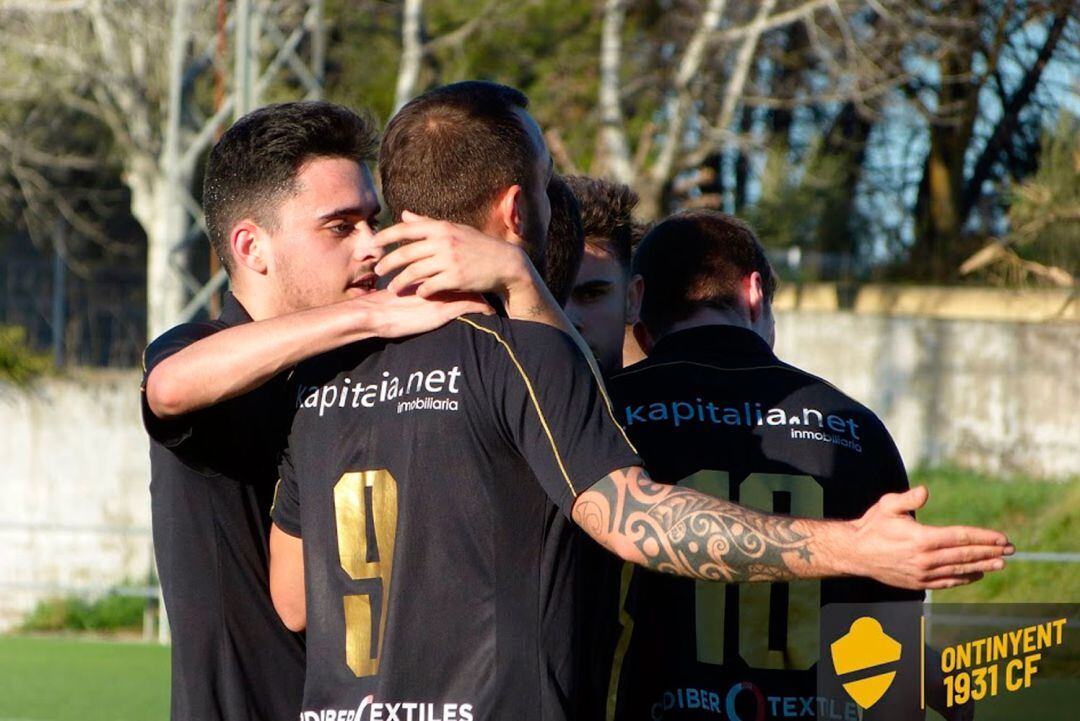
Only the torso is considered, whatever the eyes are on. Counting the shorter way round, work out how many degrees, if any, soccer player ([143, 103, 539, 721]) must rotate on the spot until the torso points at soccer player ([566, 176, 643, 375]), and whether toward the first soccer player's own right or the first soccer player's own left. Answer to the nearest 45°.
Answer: approximately 45° to the first soccer player's own left

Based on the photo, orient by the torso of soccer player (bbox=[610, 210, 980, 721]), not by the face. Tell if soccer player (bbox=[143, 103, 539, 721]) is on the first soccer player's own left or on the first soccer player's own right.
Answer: on the first soccer player's own left

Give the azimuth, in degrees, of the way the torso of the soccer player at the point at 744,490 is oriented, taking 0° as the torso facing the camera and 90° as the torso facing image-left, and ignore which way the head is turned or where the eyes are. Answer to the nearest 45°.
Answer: approximately 180°

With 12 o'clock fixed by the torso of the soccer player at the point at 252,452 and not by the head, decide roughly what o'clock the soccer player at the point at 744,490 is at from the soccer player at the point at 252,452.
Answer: the soccer player at the point at 744,490 is roughly at 12 o'clock from the soccer player at the point at 252,452.

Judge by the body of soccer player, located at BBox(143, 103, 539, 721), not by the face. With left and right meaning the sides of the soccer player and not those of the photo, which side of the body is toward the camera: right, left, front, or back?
right

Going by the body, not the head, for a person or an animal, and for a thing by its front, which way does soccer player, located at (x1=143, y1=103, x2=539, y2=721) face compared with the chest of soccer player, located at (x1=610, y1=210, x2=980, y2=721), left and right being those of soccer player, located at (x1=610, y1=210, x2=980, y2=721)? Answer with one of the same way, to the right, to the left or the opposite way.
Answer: to the right

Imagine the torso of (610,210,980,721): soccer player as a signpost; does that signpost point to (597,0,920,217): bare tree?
yes

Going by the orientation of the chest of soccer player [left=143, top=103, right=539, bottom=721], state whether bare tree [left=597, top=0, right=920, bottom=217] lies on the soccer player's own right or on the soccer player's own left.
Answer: on the soccer player's own left

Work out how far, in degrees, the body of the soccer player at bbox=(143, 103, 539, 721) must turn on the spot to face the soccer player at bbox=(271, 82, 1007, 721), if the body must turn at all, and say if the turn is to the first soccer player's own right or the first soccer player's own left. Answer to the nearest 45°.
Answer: approximately 45° to the first soccer player's own right

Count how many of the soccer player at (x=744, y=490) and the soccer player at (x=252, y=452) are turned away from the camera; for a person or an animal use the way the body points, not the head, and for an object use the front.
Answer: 1

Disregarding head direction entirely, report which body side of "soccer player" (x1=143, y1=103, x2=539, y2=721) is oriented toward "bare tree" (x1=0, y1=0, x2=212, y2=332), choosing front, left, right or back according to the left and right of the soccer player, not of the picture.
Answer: left

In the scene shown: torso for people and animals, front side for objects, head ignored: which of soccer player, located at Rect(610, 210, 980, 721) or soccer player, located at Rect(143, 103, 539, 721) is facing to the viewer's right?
soccer player, located at Rect(143, 103, 539, 721)
